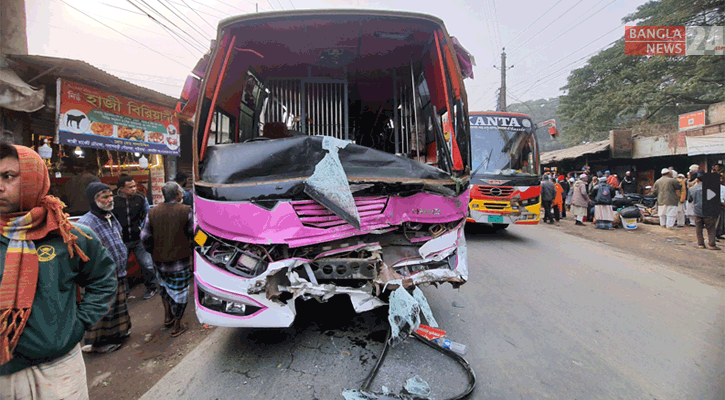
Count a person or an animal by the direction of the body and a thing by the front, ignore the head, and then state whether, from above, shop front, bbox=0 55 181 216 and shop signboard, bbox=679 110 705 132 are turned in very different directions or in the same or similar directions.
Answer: very different directions

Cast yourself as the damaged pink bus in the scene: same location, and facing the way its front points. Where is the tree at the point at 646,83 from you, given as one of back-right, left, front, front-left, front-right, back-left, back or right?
back-left

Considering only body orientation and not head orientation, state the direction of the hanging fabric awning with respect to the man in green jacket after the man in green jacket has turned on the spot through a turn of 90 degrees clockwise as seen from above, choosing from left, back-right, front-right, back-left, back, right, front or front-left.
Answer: front-right

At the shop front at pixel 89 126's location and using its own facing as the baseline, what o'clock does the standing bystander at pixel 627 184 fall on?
The standing bystander is roughly at 11 o'clock from the shop front.

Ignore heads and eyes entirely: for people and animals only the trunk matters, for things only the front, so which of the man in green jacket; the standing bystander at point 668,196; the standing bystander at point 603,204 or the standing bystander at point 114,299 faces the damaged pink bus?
the standing bystander at point 114,299

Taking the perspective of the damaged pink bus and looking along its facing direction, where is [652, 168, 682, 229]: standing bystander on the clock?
The standing bystander is roughly at 8 o'clock from the damaged pink bus.

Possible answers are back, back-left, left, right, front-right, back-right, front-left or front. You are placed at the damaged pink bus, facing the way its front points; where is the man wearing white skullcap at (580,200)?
back-left

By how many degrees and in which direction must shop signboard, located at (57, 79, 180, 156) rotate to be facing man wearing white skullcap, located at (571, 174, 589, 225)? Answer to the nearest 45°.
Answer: approximately 45° to its left

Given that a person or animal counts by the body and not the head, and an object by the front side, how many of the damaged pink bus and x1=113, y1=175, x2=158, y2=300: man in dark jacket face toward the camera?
2
